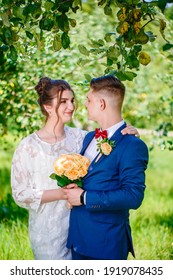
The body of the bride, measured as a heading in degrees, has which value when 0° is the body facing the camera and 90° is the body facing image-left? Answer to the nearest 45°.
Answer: approximately 315°

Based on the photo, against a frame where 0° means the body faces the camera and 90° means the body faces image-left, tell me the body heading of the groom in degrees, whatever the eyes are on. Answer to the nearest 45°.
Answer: approximately 45°
